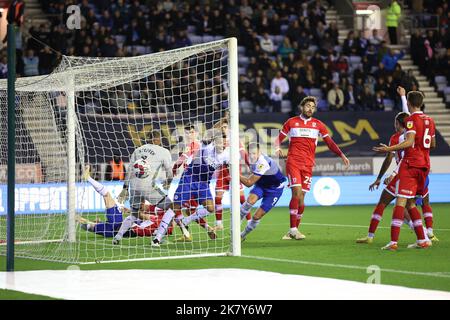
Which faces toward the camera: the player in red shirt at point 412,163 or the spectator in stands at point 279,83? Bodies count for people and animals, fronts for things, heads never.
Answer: the spectator in stands

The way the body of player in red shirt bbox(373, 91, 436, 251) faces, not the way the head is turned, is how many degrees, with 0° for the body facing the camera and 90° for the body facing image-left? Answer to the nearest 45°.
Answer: approximately 135°

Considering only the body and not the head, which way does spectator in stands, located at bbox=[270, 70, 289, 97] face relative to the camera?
toward the camera

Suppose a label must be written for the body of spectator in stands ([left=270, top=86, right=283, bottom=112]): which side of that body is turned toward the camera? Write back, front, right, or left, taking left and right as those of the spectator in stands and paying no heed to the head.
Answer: front

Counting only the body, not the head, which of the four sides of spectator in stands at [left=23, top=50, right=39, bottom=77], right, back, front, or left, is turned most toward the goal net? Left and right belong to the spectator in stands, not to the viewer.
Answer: front

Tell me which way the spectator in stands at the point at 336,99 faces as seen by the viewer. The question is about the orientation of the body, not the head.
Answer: toward the camera

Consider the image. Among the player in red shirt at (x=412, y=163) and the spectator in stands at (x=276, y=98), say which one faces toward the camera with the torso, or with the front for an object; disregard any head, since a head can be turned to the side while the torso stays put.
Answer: the spectator in stands

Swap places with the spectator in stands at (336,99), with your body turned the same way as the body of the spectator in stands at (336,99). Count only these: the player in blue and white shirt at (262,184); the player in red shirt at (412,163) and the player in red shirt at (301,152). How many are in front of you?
3

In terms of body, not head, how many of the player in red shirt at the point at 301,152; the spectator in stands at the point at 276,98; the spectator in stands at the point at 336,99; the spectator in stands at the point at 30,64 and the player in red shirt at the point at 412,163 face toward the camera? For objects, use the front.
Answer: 4

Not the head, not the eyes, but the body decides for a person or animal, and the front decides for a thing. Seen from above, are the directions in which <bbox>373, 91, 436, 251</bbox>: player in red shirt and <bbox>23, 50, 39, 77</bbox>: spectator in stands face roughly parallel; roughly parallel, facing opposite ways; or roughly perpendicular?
roughly parallel, facing opposite ways

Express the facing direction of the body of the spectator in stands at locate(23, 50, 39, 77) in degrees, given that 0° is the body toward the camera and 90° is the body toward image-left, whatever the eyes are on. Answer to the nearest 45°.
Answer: approximately 0°

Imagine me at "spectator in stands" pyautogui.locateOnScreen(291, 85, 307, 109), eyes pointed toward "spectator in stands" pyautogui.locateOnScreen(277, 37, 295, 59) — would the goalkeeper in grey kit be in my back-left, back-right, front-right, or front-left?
back-left
